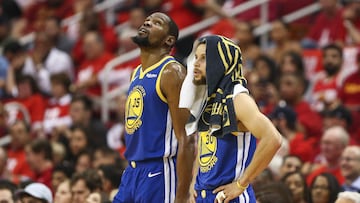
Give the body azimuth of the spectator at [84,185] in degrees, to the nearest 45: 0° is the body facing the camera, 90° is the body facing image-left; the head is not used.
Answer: approximately 45°

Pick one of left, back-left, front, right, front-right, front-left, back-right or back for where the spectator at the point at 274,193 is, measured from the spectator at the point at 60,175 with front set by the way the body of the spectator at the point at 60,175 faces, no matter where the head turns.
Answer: left

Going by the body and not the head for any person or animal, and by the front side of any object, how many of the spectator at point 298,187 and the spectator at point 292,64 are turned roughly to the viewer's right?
0

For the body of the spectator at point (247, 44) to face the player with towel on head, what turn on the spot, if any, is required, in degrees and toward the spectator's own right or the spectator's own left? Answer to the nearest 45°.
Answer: approximately 45° to the spectator's own left

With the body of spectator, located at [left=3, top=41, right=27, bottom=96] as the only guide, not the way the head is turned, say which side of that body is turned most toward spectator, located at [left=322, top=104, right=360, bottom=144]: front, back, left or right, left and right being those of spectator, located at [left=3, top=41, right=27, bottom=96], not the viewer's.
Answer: left
